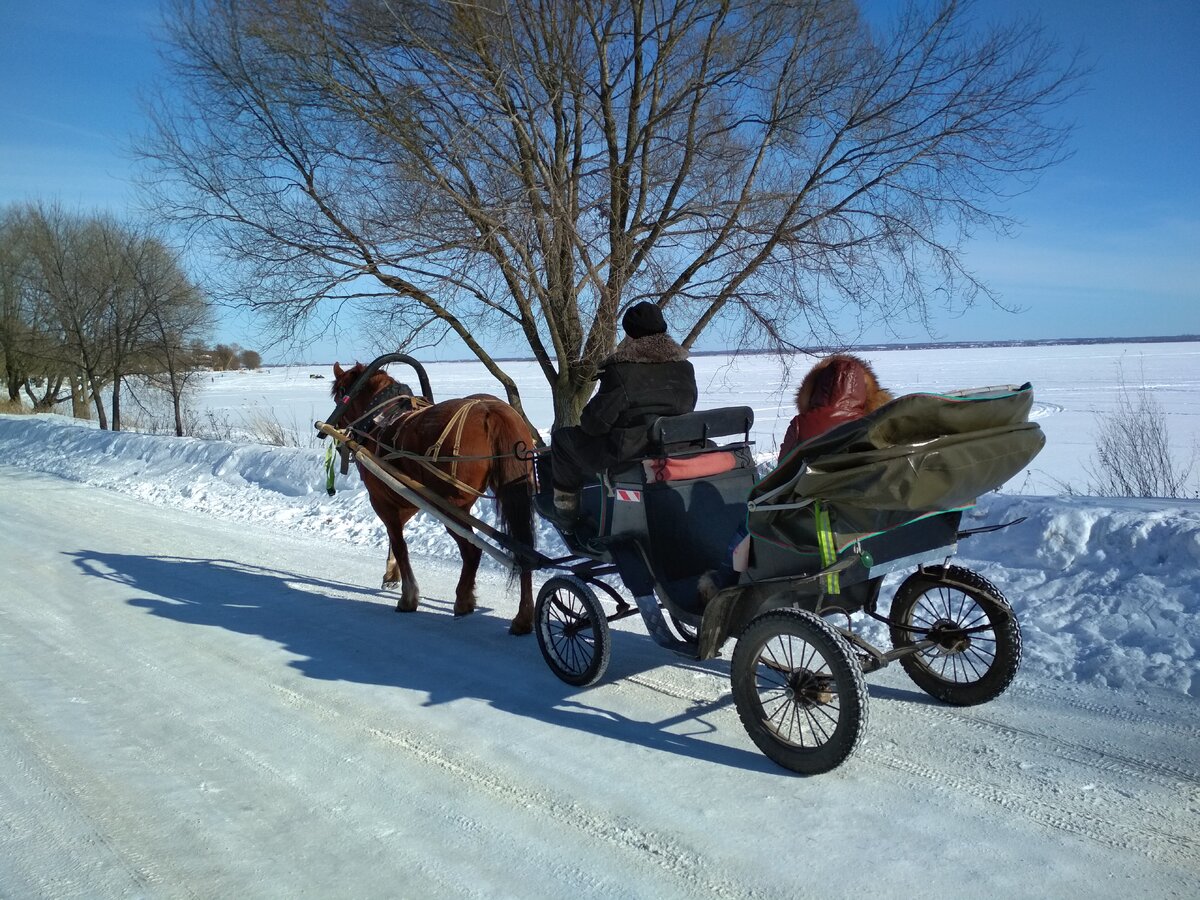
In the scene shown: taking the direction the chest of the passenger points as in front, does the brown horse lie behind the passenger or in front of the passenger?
in front

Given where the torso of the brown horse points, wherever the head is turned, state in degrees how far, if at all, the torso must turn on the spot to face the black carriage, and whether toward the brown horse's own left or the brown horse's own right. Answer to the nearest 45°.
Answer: approximately 180°

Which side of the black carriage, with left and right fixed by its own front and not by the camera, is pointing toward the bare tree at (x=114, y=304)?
front

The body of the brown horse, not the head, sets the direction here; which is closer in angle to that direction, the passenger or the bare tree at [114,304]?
the bare tree

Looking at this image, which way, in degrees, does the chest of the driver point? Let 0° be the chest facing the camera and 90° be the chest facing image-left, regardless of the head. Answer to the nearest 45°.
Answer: approximately 135°

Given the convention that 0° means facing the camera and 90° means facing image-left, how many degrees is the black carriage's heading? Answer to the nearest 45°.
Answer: approximately 135°

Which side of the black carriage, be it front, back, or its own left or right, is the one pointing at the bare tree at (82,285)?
front

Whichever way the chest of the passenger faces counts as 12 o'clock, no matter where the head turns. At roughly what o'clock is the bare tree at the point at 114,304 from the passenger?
The bare tree is roughly at 12 o'clock from the passenger.

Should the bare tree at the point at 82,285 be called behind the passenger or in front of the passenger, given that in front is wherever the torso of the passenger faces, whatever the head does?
in front

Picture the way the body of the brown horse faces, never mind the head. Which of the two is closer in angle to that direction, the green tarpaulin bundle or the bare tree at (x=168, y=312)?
the bare tree

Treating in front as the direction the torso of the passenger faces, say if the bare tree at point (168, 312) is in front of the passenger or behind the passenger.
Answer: in front

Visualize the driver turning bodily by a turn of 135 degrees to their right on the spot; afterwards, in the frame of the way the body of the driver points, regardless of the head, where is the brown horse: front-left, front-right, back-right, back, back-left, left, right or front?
back-left

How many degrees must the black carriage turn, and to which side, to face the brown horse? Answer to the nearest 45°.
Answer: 0° — it already faces it

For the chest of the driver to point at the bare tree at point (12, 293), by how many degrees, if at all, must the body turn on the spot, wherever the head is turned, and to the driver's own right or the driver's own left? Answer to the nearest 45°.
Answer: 0° — they already face it

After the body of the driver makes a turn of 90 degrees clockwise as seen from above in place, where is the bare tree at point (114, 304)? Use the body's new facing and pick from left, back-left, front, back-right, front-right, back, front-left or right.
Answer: left
